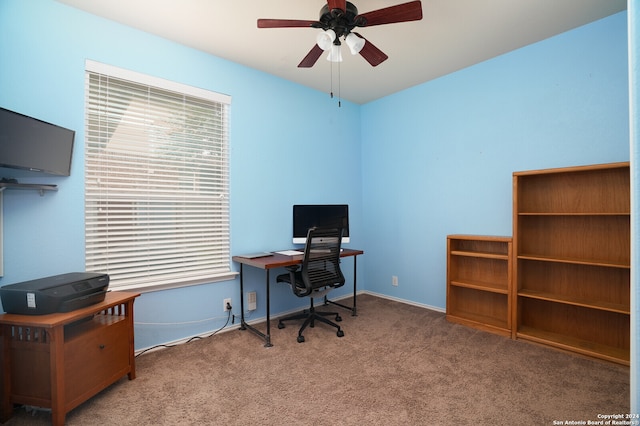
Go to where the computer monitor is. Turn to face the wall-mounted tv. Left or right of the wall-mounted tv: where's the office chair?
left

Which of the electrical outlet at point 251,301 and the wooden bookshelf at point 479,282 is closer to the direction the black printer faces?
the wooden bookshelf

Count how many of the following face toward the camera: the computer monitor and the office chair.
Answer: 1

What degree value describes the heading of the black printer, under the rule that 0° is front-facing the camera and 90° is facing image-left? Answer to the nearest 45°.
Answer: approximately 315°

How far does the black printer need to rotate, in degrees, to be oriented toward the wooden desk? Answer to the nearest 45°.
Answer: approximately 45° to its left

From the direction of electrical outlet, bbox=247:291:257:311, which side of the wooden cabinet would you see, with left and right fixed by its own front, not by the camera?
left

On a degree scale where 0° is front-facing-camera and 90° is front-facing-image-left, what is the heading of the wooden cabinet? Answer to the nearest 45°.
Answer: approximately 315°

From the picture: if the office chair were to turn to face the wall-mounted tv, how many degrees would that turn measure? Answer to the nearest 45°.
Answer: approximately 90° to its left

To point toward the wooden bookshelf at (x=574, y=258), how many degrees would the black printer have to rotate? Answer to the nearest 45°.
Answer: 0° — it already faces it

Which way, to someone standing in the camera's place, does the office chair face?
facing away from the viewer and to the left of the viewer

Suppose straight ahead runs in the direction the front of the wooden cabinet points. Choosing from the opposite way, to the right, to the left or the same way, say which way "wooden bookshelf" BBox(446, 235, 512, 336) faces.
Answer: to the right

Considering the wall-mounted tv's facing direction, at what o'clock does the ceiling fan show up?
The ceiling fan is roughly at 12 o'clock from the wall-mounted tv.

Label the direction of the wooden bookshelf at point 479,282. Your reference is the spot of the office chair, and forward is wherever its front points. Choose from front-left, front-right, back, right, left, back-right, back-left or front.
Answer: back-right
